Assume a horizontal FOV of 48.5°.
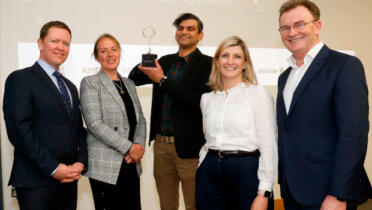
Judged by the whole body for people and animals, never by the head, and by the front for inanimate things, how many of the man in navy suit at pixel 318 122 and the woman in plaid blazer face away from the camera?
0

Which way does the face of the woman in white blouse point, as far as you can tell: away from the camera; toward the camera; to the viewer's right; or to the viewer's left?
toward the camera

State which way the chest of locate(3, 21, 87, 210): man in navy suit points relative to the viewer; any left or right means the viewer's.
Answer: facing the viewer and to the right of the viewer

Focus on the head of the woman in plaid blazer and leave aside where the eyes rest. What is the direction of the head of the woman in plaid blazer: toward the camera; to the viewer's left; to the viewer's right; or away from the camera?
toward the camera

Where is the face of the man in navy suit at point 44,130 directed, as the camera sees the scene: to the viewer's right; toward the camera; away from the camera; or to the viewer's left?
toward the camera

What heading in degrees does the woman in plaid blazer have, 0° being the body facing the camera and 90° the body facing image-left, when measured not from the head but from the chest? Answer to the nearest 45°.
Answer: approximately 315°

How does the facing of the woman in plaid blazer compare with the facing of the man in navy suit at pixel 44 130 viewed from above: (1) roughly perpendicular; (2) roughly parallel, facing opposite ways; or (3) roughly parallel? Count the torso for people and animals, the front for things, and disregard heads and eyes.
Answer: roughly parallel

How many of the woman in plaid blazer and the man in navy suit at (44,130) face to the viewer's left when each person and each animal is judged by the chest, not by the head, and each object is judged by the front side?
0

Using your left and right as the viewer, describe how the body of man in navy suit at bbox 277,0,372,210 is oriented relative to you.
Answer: facing the viewer and to the left of the viewer

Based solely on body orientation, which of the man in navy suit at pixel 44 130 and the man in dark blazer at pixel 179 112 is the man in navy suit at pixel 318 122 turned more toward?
the man in navy suit
